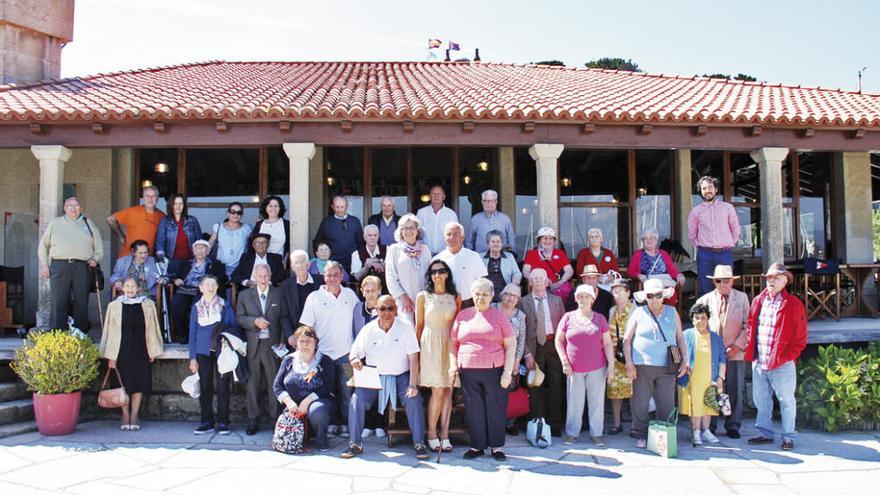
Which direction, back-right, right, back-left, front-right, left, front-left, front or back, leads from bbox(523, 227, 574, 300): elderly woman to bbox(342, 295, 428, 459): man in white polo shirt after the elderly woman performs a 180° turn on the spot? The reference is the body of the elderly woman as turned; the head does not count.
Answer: back-left

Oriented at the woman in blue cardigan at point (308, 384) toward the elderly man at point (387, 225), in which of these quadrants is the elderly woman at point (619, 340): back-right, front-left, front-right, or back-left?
front-right

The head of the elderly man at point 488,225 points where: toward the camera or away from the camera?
toward the camera

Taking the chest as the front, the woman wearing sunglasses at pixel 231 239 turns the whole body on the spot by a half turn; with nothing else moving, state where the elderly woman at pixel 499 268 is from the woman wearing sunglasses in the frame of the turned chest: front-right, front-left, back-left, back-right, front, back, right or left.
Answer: back-right

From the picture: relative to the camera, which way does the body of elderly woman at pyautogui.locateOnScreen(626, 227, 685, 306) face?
toward the camera

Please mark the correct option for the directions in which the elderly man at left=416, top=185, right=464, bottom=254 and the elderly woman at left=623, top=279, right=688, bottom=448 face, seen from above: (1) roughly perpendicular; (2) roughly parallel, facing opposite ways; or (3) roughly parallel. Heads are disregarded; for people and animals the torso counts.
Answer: roughly parallel

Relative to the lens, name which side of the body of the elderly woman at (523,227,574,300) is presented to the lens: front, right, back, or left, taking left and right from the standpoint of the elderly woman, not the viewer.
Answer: front

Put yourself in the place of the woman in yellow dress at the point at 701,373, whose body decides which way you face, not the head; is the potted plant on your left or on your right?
on your right

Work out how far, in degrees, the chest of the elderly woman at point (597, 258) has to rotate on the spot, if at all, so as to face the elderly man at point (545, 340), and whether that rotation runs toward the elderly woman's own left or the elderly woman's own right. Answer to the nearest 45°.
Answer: approximately 45° to the elderly woman's own right

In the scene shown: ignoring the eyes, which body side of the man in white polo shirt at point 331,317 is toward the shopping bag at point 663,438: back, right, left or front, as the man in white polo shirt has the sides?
left

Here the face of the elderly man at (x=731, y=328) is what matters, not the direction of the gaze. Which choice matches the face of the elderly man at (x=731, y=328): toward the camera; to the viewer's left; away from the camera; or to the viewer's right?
toward the camera

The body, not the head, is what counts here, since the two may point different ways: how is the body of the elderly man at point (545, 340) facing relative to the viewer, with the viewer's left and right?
facing the viewer

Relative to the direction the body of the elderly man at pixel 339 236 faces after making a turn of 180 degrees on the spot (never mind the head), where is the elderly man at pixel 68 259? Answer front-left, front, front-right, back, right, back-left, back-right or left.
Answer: left

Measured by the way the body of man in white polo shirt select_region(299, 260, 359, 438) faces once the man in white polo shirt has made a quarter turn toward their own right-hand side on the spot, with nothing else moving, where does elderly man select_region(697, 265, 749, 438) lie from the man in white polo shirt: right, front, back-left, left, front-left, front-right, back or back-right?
back

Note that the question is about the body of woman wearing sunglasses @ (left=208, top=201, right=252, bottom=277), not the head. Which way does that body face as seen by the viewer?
toward the camera

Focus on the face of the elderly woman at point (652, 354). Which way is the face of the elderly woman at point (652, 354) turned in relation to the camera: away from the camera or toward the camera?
toward the camera
